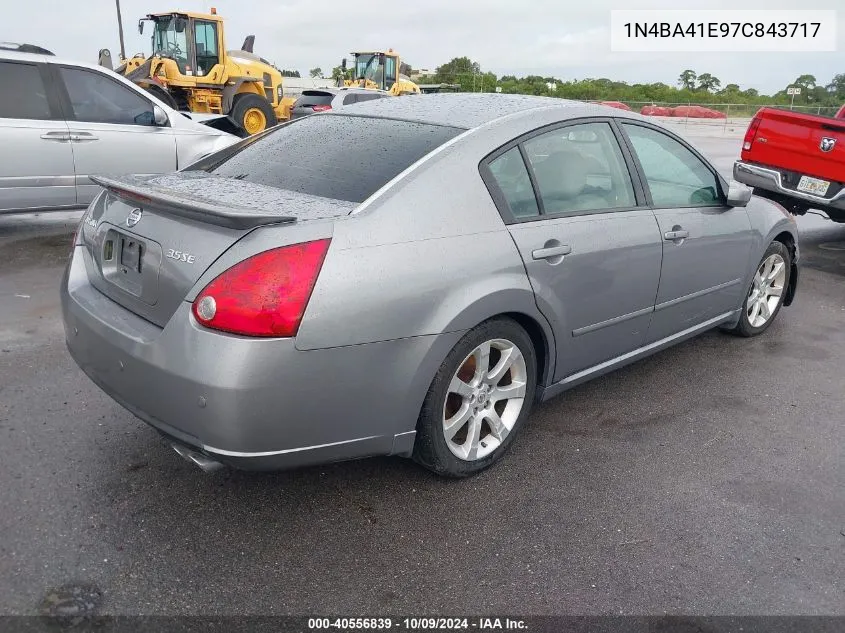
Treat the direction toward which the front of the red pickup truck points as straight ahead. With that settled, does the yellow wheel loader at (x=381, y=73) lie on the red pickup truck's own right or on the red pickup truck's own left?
on the red pickup truck's own left

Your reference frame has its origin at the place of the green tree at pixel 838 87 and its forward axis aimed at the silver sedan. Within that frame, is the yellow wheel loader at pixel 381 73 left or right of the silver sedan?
right

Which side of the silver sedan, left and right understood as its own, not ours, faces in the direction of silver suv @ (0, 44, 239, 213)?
left

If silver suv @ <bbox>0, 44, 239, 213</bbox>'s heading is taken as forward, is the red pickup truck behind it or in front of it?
in front

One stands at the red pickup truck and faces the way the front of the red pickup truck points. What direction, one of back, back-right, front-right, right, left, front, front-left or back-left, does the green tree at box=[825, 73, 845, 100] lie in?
front-left

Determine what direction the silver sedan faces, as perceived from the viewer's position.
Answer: facing away from the viewer and to the right of the viewer

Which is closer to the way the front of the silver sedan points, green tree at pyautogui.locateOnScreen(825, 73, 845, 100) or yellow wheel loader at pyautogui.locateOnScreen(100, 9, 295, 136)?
the green tree

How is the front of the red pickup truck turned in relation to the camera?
facing away from the viewer and to the right of the viewer

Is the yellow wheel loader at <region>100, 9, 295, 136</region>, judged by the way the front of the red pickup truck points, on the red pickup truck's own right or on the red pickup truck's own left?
on the red pickup truck's own left

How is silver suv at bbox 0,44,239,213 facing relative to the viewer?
to the viewer's right

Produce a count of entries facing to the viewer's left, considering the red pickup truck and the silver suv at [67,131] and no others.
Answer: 0

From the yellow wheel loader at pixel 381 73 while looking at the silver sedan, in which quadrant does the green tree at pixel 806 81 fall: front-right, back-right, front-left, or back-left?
back-left

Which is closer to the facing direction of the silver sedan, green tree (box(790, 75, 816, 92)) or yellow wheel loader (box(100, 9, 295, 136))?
the green tree

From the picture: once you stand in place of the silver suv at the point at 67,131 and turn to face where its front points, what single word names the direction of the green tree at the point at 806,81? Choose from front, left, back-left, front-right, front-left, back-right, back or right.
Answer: front-left
